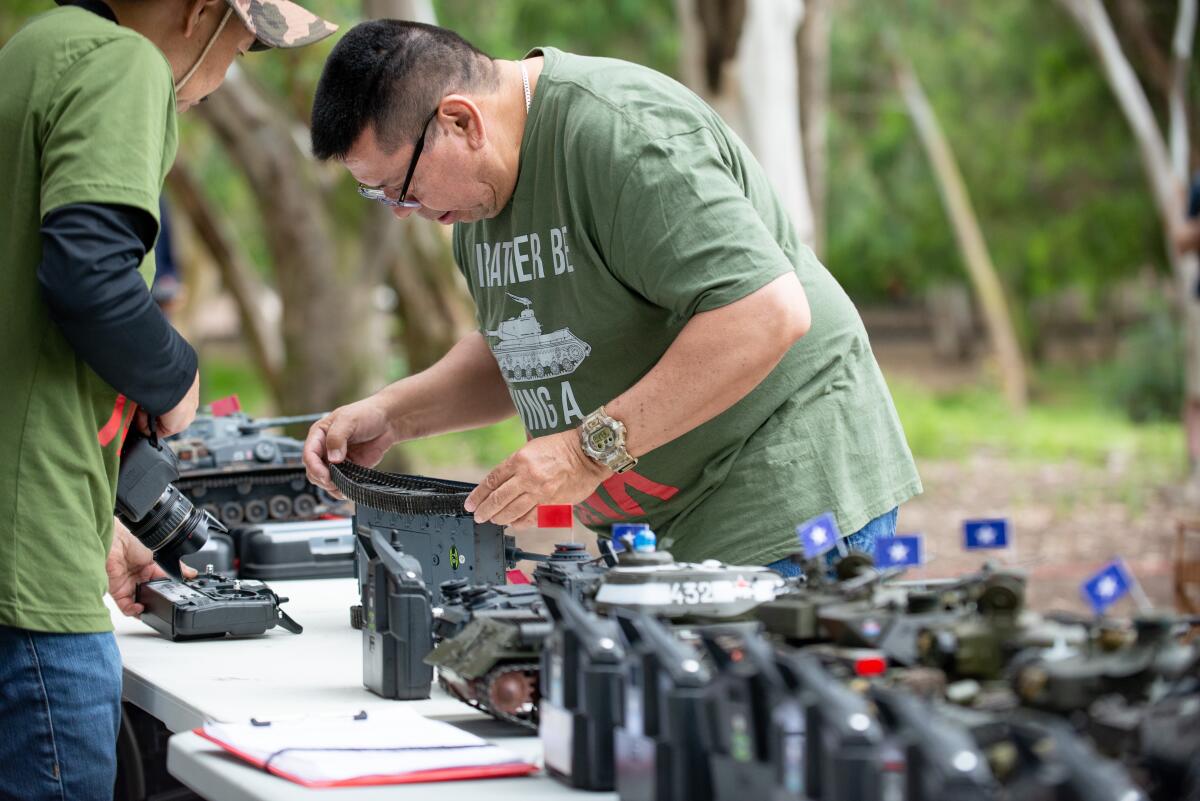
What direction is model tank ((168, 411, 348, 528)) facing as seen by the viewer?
to the viewer's right

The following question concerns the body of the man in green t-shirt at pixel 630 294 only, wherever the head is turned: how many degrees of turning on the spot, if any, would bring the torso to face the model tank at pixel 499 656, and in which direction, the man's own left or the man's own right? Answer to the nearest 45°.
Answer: approximately 45° to the man's own left

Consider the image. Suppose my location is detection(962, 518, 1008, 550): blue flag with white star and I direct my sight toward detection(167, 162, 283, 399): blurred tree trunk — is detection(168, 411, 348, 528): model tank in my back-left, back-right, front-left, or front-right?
front-left

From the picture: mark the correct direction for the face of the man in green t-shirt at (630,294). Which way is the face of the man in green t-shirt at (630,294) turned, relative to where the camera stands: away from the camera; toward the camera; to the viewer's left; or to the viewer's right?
to the viewer's left

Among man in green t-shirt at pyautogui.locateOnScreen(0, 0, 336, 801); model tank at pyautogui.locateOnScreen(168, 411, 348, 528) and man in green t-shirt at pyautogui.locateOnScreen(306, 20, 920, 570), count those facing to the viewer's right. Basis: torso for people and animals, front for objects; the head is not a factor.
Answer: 2

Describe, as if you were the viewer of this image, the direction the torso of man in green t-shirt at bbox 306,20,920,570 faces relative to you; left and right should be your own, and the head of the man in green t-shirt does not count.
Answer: facing the viewer and to the left of the viewer

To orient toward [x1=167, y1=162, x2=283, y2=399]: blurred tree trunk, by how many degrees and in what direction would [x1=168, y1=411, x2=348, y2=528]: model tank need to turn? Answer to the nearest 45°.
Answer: approximately 90° to its left

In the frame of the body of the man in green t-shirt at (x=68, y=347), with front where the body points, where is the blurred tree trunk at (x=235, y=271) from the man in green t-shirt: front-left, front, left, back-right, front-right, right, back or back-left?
left

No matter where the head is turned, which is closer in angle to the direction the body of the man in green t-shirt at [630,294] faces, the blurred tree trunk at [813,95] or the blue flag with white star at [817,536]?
the blue flag with white star

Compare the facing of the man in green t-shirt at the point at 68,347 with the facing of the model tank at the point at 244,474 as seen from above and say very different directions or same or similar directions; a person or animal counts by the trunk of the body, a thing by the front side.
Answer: same or similar directions

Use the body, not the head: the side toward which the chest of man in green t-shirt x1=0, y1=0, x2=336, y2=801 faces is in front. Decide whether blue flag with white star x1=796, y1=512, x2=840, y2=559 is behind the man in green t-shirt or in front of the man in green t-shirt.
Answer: in front

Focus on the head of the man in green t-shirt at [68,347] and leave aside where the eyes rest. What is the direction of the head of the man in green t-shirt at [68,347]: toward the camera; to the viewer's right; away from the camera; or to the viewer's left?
to the viewer's right

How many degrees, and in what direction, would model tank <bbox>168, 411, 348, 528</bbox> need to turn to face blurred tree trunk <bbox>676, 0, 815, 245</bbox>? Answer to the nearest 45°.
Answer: approximately 45° to its left

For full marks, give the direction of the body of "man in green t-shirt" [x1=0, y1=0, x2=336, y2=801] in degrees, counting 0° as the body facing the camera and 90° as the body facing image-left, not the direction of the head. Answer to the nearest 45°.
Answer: approximately 270°
